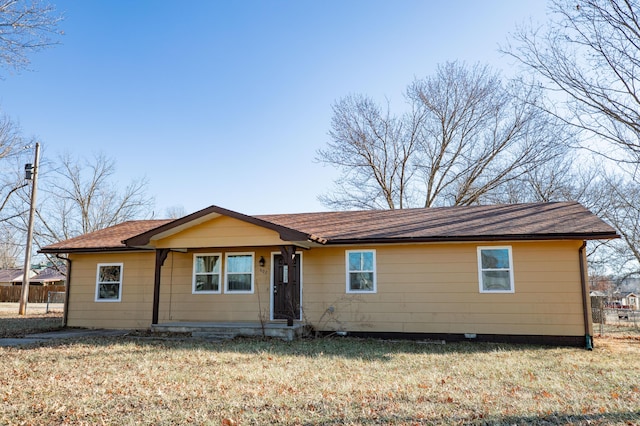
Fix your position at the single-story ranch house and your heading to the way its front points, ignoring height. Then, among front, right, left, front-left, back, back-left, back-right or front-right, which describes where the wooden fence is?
back-right

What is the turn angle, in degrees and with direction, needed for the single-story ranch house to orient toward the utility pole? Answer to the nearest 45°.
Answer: approximately 135° to its right

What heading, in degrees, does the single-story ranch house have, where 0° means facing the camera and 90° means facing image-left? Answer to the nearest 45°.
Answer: approximately 0°
